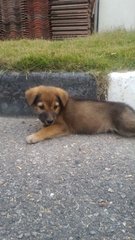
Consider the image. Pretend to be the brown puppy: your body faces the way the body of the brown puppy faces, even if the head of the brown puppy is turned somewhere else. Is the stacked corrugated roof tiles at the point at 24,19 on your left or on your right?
on your right

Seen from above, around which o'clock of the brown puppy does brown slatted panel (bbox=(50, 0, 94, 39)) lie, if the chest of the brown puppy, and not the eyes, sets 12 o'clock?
The brown slatted panel is roughly at 3 o'clock from the brown puppy.

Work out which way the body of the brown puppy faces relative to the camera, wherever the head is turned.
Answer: to the viewer's left
